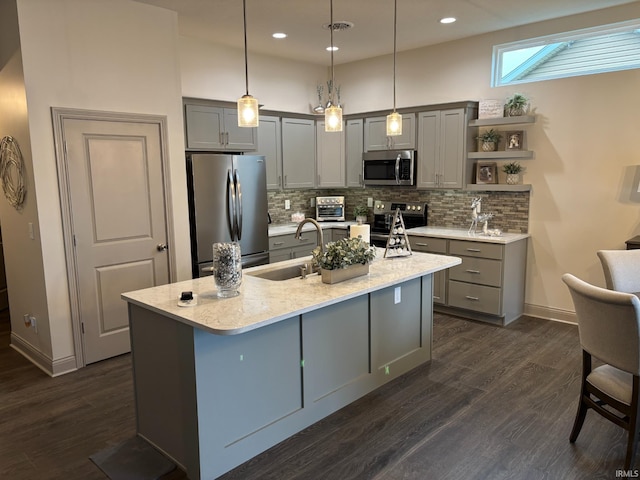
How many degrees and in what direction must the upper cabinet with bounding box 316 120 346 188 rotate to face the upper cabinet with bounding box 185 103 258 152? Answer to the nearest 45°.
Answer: approximately 45° to its right

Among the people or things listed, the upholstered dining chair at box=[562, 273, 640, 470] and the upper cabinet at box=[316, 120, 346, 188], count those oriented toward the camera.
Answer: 1

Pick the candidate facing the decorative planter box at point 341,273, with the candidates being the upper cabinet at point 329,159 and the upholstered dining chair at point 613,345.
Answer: the upper cabinet

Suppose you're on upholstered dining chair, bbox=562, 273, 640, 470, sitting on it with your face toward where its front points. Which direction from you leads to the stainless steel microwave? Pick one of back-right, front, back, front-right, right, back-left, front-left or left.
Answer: left

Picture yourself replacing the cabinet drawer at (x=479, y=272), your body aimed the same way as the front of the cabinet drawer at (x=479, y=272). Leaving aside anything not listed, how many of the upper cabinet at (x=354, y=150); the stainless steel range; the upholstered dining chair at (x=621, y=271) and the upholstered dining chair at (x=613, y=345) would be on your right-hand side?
2

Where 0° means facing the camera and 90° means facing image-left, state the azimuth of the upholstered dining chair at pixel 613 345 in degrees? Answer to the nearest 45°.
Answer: approximately 225°

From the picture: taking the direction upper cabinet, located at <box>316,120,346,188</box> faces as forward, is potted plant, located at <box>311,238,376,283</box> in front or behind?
in front

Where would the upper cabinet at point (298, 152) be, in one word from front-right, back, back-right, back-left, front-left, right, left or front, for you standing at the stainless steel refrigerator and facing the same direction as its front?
left

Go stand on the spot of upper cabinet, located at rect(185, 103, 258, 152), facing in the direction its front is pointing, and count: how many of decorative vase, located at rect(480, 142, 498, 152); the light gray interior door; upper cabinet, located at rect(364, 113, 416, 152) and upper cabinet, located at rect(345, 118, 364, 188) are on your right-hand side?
1

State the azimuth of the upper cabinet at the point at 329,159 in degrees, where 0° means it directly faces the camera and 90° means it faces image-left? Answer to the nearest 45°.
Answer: approximately 0°

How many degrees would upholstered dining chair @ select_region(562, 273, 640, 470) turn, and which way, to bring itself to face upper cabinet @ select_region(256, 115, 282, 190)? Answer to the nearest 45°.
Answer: approximately 90° to its left

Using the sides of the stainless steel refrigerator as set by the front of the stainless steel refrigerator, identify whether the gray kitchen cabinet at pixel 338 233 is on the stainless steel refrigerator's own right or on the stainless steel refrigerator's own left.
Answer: on the stainless steel refrigerator's own left

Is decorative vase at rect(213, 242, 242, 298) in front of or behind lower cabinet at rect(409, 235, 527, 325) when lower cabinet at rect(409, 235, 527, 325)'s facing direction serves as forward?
in front

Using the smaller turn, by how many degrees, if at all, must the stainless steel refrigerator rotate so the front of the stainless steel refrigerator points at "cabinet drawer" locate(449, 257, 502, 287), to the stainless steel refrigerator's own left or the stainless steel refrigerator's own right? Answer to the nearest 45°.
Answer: approximately 45° to the stainless steel refrigerator's own left

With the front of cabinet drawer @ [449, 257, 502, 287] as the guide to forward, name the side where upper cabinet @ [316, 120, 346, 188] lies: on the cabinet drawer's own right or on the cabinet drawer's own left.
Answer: on the cabinet drawer's own right

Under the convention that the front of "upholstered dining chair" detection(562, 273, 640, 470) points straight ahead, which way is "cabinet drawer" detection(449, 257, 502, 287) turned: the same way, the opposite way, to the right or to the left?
the opposite way

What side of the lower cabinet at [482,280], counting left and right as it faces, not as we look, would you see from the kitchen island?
front

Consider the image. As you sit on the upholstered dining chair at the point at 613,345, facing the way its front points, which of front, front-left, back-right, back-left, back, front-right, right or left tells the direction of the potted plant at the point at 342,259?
back-left
